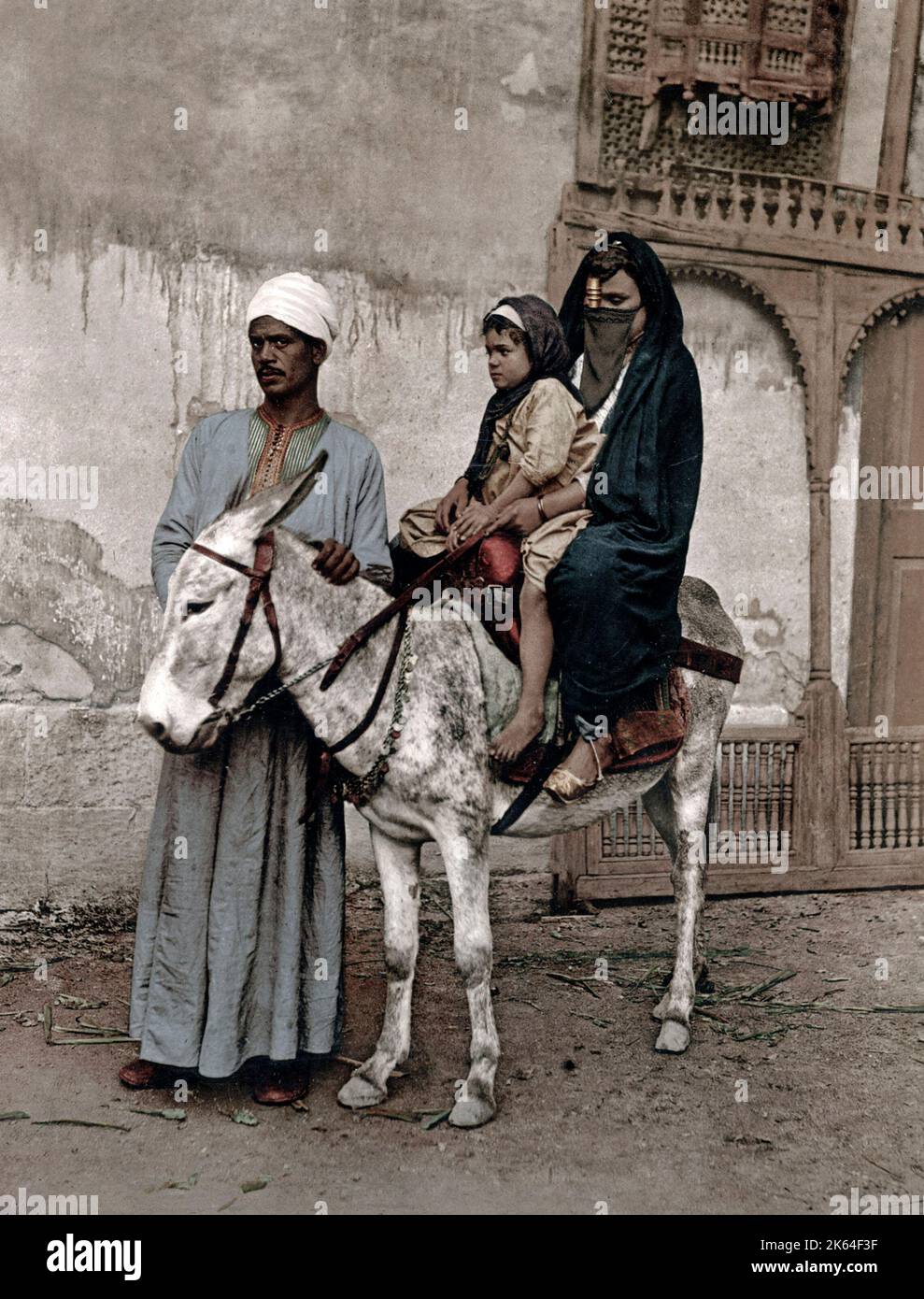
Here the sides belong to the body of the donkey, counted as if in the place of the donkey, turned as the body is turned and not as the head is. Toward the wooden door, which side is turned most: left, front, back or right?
back

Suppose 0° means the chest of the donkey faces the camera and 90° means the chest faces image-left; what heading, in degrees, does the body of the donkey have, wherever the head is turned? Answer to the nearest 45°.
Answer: approximately 45°

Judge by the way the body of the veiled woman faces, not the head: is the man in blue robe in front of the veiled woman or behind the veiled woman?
in front

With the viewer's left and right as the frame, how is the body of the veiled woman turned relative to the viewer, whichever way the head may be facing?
facing the viewer and to the left of the viewer
